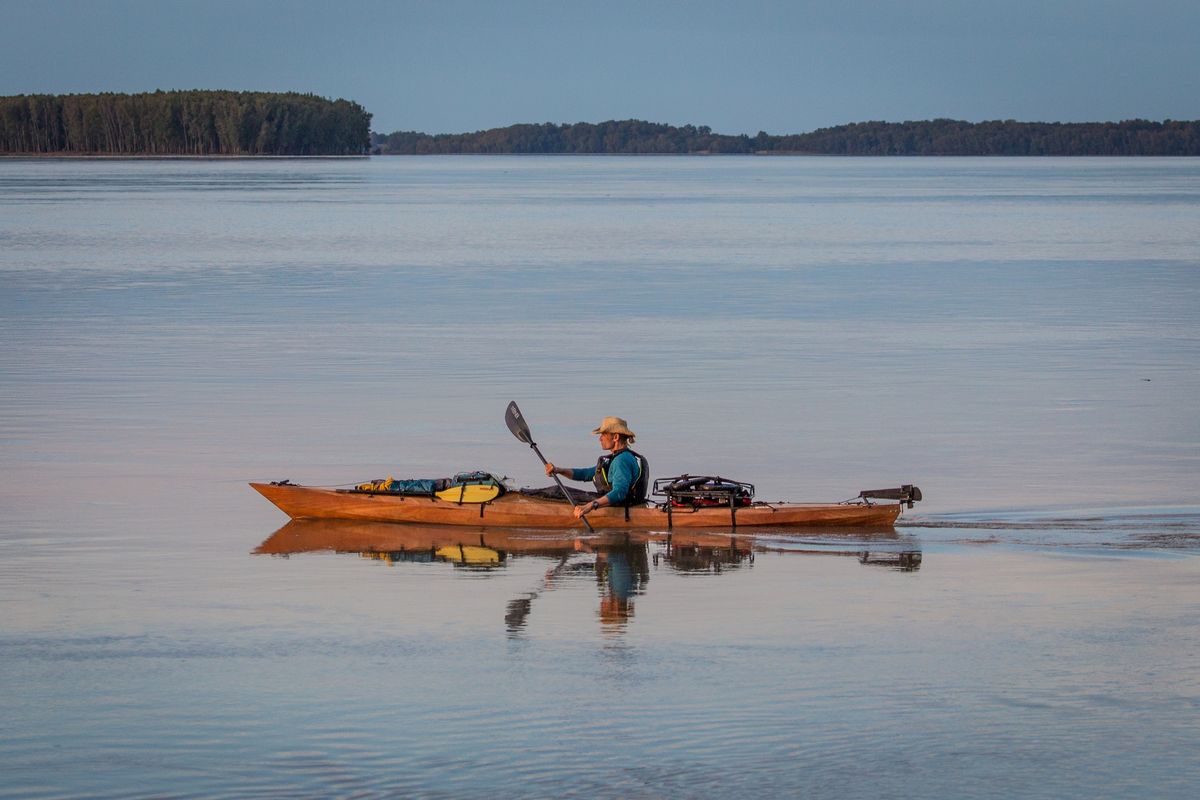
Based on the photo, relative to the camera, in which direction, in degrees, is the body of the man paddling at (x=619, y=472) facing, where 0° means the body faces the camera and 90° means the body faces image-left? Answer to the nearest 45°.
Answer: approximately 90°

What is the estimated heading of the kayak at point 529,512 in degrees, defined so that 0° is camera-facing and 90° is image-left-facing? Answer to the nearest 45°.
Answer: approximately 90°
